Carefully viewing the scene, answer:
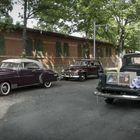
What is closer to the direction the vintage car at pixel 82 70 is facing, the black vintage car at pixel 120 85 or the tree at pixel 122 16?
the black vintage car

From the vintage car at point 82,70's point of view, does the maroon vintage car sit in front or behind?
in front

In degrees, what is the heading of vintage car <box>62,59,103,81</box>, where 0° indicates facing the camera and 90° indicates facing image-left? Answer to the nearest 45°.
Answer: approximately 45°
